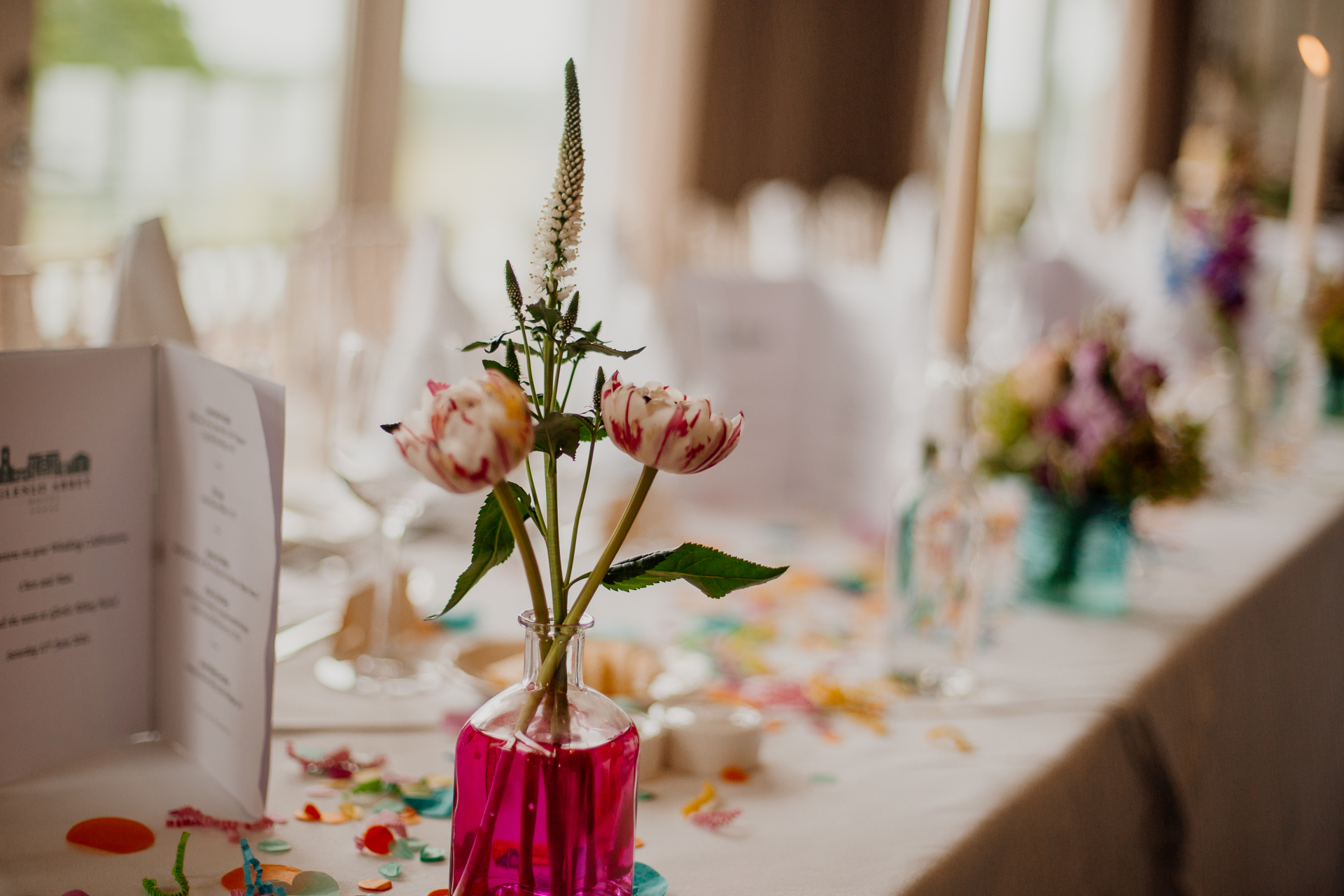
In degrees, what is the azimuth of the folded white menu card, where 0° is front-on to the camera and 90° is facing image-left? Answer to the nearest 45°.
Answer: approximately 0°

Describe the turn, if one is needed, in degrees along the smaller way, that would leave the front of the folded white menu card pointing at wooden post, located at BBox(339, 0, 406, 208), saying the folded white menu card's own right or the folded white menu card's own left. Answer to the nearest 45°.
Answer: approximately 180°
